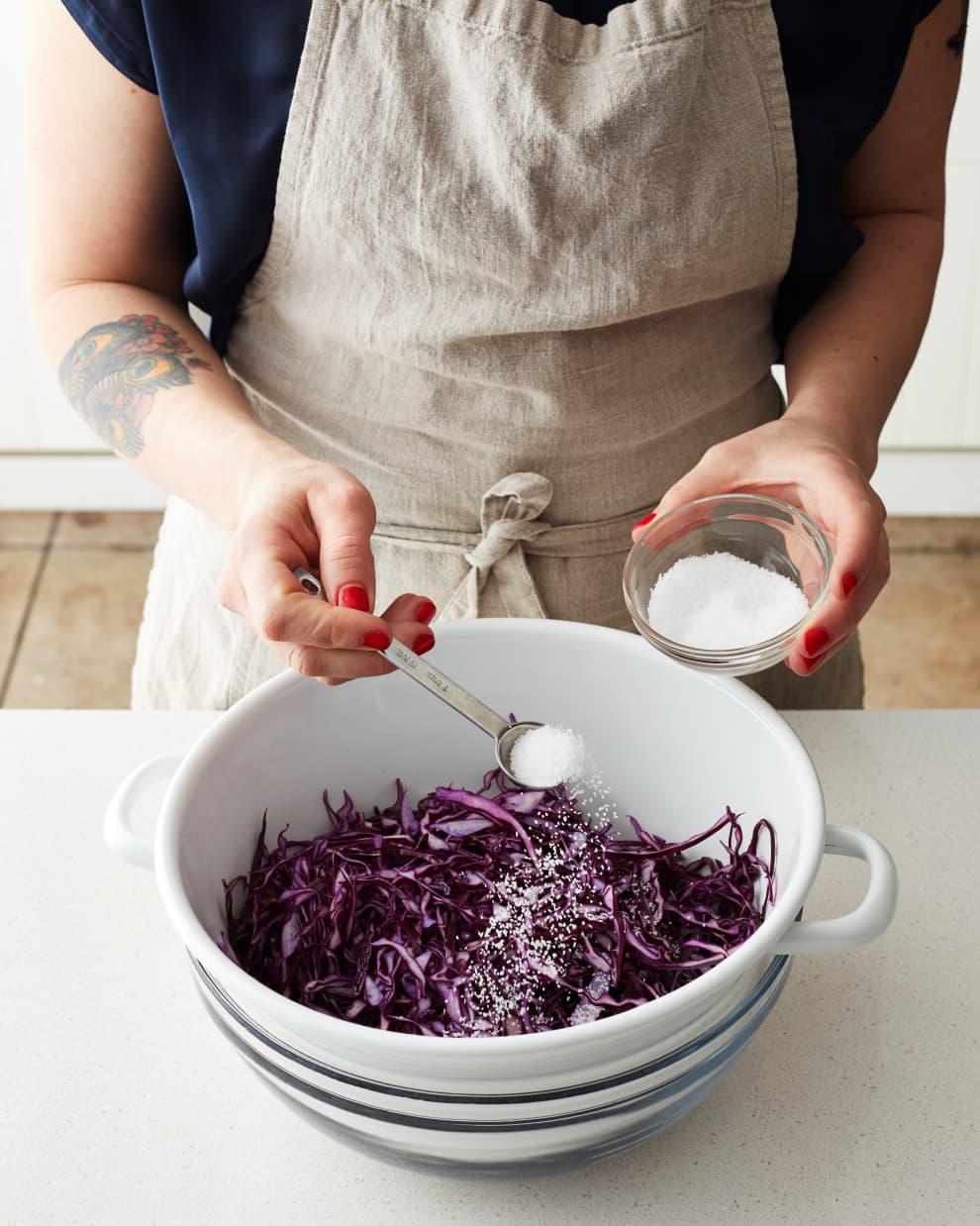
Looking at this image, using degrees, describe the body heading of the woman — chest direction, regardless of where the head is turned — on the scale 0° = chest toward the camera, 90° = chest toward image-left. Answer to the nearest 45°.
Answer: approximately 0°
